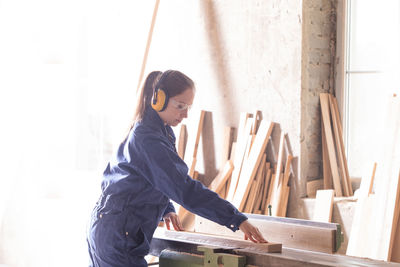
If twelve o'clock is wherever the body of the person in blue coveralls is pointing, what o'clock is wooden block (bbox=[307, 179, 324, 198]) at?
The wooden block is roughly at 10 o'clock from the person in blue coveralls.

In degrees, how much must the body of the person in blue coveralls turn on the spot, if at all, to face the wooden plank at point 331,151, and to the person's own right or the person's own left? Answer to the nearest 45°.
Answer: approximately 45° to the person's own left

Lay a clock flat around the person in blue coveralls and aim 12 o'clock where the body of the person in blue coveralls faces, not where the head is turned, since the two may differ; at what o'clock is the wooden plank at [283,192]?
The wooden plank is roughly at 10 o'clock from the person in blue coveralls.

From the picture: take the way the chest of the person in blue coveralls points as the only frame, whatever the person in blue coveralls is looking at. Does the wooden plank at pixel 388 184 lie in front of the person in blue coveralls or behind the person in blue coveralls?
in front

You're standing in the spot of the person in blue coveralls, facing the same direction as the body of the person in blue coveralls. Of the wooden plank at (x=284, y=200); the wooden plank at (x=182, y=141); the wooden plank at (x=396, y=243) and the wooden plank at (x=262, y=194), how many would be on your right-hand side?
0

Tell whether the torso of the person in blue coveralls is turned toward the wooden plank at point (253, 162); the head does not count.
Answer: no

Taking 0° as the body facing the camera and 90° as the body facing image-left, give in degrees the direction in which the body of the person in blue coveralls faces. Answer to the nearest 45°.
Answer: approximately 270°

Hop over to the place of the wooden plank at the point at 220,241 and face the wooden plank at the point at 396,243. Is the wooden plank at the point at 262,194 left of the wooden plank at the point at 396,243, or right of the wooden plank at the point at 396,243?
left

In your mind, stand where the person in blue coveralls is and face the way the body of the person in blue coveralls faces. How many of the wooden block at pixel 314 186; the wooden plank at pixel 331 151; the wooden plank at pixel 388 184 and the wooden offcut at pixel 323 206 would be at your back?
0

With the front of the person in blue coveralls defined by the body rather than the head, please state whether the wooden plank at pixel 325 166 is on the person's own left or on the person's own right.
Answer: on the person's own left

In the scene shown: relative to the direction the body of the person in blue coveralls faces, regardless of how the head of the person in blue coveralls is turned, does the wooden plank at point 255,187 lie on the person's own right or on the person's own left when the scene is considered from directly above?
on the person's own left

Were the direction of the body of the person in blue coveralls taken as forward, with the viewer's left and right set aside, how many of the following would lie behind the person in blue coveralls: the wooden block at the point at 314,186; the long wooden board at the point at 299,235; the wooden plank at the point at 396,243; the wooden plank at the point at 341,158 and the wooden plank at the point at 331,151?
0

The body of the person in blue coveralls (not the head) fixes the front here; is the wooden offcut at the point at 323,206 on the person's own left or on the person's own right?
on the person's own left

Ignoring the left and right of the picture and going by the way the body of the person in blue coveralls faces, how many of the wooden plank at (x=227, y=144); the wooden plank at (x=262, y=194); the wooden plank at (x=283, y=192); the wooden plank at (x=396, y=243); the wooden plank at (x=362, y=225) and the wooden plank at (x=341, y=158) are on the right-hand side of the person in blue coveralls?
0

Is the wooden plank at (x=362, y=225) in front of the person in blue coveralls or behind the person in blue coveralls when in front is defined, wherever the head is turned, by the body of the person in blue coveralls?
in front
